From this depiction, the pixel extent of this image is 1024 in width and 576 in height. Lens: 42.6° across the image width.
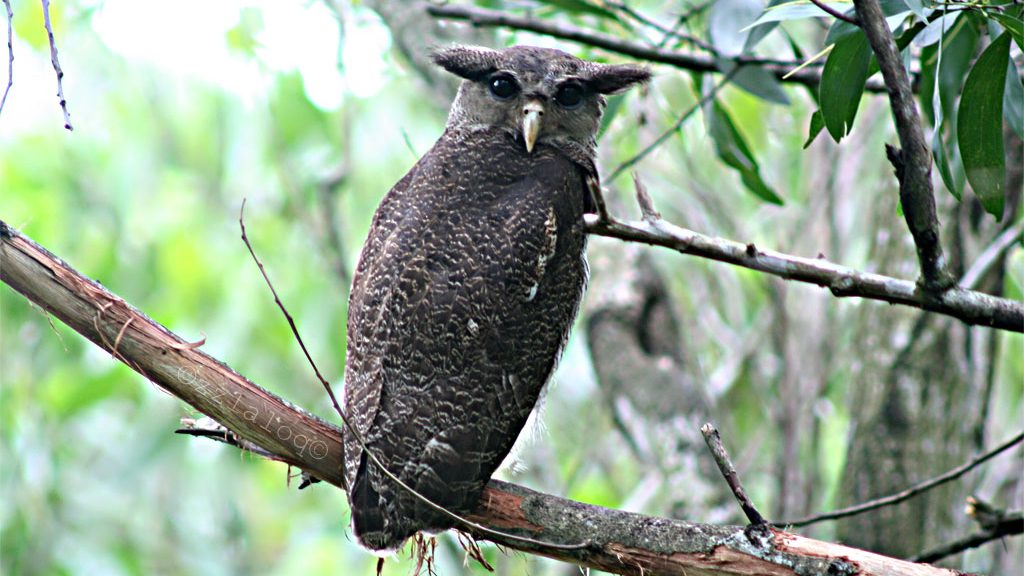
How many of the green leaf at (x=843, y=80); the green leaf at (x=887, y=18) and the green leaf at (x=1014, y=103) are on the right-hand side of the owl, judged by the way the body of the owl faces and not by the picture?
3

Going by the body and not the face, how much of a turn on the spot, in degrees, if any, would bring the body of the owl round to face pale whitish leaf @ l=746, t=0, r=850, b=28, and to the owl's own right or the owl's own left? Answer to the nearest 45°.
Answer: approximately 90° to the owl's own right

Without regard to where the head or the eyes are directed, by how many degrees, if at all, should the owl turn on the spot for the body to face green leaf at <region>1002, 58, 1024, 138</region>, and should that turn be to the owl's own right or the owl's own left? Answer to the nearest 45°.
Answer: approximately 90° to the owl's own right

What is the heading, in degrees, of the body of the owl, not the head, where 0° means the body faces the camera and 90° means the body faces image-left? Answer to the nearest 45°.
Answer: approximately 225°

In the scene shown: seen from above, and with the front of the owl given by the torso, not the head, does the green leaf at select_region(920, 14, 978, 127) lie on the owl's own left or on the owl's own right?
on the owl's own right

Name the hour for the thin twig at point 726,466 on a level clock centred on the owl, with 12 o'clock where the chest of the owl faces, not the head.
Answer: The thin twig is roughly at 3 o'clock from the owl.

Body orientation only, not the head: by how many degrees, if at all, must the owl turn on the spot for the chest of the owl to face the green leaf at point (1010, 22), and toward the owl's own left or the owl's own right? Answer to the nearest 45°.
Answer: approximately 90° to the owl's own right

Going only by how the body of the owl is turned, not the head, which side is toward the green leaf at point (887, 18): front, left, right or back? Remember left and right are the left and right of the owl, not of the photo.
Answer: right
